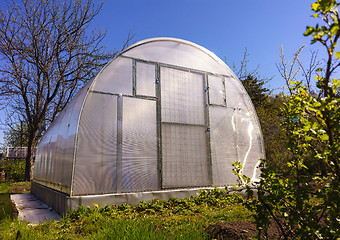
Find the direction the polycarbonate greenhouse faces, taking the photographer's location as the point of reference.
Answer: facing the viewer and to the right of the viewer

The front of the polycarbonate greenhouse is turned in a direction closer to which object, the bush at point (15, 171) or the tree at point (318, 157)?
the tree

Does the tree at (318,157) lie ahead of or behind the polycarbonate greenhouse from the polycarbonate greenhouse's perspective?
ahead

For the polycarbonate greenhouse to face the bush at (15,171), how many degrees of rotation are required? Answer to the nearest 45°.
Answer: approximately 180°
